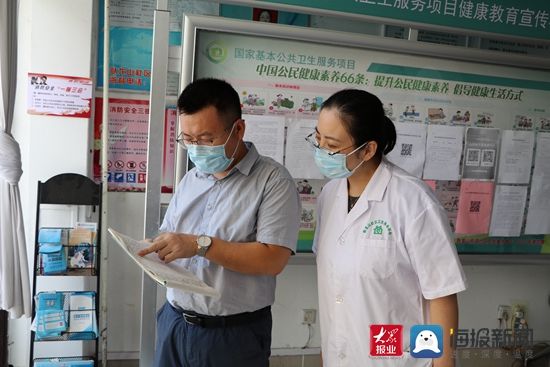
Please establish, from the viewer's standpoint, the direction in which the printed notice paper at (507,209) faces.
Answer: facing the viewer

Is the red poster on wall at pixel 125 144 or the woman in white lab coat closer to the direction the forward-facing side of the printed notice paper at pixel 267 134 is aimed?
the woman in white lab coat

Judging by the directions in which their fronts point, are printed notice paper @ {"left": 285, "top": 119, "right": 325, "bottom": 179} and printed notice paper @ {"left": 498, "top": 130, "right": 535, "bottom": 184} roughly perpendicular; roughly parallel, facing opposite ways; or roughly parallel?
roughly parallel

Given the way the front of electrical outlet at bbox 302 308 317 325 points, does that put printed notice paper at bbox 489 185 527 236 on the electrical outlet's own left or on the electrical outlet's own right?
on the electrical outlet's own left

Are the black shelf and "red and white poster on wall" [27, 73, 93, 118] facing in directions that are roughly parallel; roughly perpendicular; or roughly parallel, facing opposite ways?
roughly parallel

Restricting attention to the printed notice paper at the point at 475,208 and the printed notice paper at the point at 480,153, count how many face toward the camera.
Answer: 2

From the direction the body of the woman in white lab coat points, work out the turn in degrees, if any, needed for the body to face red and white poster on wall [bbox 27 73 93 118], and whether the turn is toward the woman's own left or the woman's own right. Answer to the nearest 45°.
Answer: approximately 90° to the woman's own right

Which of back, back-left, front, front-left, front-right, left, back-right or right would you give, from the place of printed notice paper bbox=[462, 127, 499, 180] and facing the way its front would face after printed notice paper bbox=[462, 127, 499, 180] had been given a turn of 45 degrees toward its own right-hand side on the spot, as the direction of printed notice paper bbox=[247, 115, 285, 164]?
front

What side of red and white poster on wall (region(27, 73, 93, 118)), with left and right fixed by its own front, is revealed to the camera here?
front

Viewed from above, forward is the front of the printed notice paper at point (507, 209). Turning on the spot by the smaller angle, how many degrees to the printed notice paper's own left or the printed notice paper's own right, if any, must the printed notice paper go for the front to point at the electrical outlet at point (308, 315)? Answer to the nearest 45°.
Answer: approximately 45° to the printed notice paper's own right

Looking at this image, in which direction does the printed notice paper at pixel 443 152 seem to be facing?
toward the camera

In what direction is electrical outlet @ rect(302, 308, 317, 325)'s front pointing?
toward the camera

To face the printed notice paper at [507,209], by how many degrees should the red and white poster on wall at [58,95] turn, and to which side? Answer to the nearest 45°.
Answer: approximately 90° to its left
